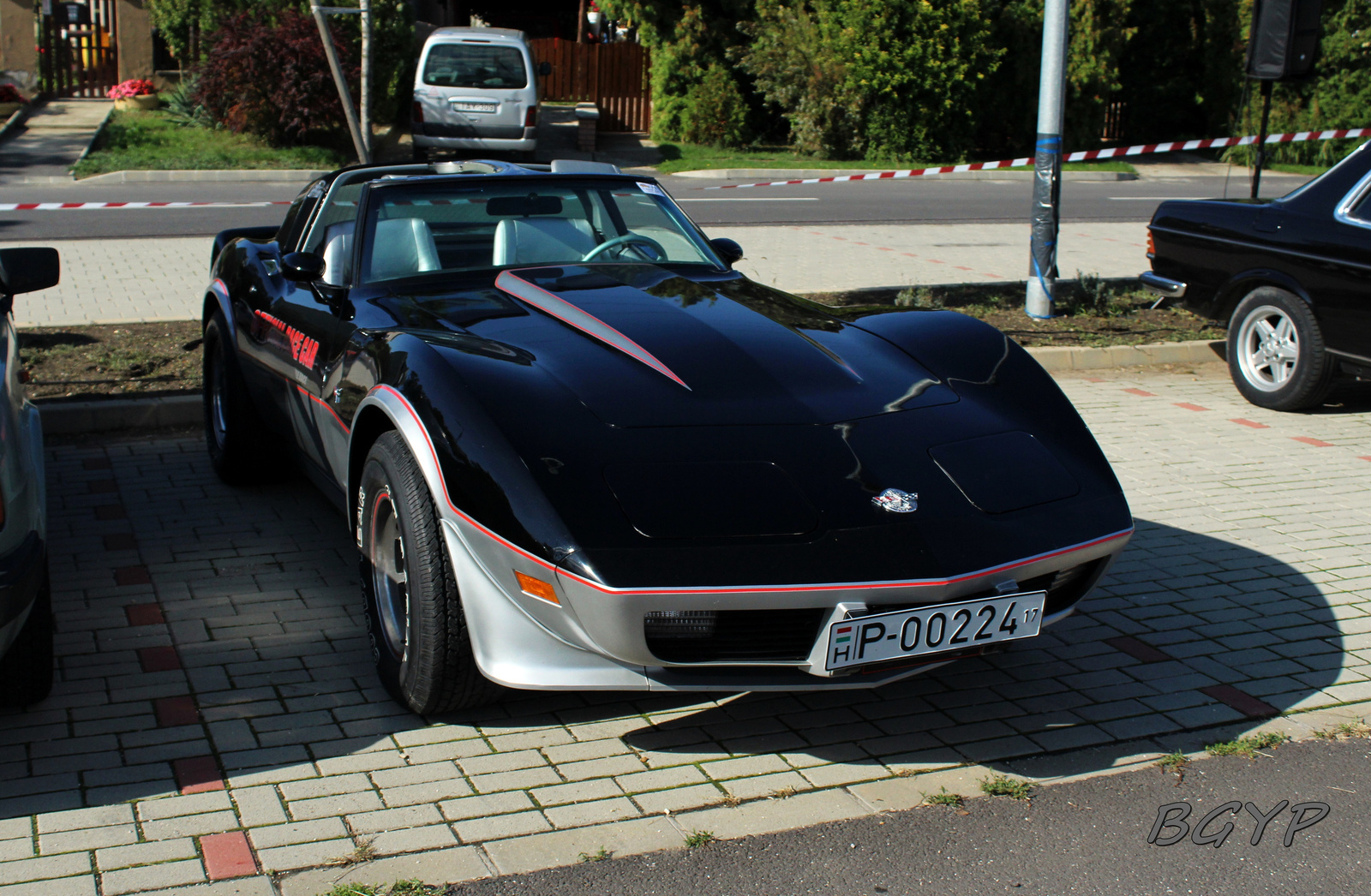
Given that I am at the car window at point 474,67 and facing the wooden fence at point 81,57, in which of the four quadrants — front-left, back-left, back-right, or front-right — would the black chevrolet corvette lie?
back-left

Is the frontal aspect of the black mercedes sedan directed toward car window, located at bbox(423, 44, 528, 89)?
no

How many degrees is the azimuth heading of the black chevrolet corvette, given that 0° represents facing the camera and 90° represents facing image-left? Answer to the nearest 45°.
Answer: approximately 315°

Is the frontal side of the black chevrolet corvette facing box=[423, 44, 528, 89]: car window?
no

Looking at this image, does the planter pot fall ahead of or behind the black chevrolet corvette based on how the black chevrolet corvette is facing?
behind

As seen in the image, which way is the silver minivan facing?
away from the camera

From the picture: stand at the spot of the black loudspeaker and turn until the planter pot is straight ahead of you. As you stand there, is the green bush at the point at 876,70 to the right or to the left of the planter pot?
right

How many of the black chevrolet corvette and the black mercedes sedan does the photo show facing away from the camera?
0

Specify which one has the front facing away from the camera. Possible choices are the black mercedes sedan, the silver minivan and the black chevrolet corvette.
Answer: the silver minivan

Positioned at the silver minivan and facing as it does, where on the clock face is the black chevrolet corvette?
The black chevrolet corvette is roughly at 6 o'clock from the silver minivan.

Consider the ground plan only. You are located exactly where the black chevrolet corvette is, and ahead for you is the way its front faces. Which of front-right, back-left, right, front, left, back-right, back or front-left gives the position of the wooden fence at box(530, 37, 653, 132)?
back-left

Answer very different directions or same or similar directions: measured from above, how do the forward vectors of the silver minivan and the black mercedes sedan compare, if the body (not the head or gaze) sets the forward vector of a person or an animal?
very different directions

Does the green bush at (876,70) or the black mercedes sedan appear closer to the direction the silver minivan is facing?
the green bush

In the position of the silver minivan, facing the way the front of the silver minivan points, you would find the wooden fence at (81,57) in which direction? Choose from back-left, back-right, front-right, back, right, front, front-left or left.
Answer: front-left

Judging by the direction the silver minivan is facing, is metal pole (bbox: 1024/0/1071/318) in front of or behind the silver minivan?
behind

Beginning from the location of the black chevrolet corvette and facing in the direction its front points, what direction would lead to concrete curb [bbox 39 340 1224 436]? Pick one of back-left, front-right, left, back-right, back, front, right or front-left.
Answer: back

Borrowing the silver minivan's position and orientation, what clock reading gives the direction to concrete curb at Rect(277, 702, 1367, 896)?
The concrete curb is roughly at 6 o'clock from the silver minivan.

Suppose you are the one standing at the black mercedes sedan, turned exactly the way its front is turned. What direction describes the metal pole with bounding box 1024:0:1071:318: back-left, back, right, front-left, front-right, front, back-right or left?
back
